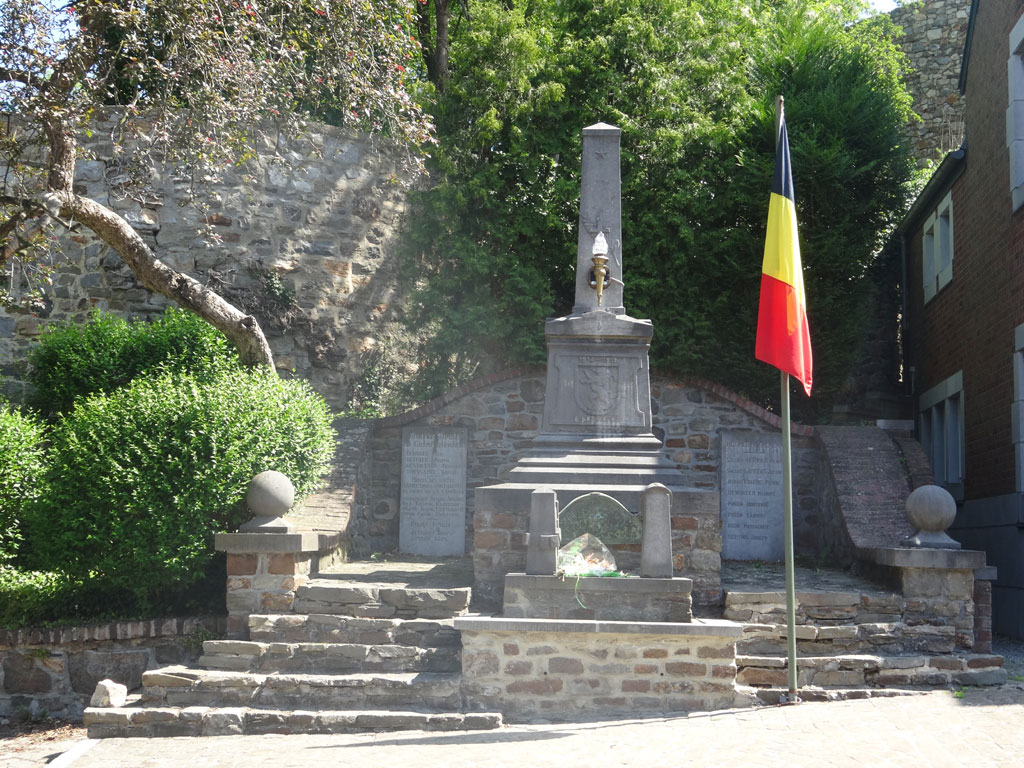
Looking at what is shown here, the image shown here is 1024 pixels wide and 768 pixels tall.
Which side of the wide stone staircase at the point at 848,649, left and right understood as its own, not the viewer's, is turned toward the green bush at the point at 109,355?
right

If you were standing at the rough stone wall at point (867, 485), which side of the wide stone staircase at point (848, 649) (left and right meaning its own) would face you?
back

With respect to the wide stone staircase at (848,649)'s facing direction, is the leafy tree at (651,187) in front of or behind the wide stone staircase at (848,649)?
behind

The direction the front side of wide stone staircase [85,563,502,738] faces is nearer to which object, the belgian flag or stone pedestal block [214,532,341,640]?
the belgian flag

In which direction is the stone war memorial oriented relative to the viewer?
toward the camera

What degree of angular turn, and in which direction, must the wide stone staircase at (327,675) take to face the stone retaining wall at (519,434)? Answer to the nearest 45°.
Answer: approximately 135° to its left

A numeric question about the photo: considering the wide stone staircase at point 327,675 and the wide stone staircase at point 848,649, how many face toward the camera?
2

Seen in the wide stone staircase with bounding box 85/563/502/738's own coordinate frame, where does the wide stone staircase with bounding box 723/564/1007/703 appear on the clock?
the wide stone staircase with bounding box 723/564/1007/703 is roughly at 9 o'clock from the wide stone staircase with bounding box 85/563/502/738.

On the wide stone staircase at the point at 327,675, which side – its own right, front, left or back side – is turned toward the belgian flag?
left

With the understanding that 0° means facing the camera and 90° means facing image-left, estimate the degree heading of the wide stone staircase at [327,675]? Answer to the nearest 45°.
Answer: approximately 0°
